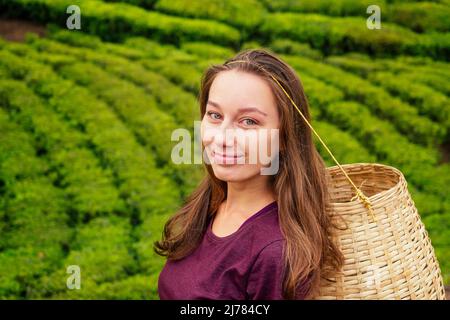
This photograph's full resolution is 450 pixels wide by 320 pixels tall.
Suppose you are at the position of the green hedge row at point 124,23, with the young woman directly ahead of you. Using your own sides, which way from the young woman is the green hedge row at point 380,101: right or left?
left

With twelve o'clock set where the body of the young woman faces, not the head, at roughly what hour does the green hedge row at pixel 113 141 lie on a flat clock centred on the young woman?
The green hedge row is roughly at 4 o'clock from the young woman.

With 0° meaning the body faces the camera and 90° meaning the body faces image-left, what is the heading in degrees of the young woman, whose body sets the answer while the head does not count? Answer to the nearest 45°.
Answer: approximately 45°

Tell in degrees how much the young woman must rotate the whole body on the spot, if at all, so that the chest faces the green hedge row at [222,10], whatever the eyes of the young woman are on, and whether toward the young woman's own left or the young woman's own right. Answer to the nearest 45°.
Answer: approximately 135° to the young woman's own right

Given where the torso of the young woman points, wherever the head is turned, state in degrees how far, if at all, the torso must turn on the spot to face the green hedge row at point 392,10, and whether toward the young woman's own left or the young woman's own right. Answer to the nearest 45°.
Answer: approximately 135° to the young woman's own right

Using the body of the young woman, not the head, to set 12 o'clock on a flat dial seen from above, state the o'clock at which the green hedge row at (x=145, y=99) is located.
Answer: The green hedge row is roughly at 4 o'clock from the young woman.

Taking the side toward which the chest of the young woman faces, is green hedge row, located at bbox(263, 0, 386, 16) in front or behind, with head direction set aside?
behind
